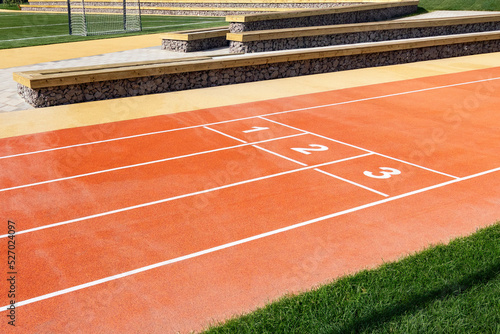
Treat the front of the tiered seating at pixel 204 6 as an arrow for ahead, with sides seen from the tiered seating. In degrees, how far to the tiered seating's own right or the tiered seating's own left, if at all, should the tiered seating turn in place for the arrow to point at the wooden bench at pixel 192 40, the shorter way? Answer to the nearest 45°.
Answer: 0° — it already faces it

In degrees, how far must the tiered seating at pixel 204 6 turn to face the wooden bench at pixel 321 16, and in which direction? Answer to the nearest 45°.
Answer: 0° — it already faces it

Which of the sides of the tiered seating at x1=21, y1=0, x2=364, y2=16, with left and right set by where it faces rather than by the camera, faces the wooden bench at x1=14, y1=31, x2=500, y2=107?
front

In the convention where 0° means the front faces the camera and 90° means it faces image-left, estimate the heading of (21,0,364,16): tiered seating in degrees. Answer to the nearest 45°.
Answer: approximately 0°
